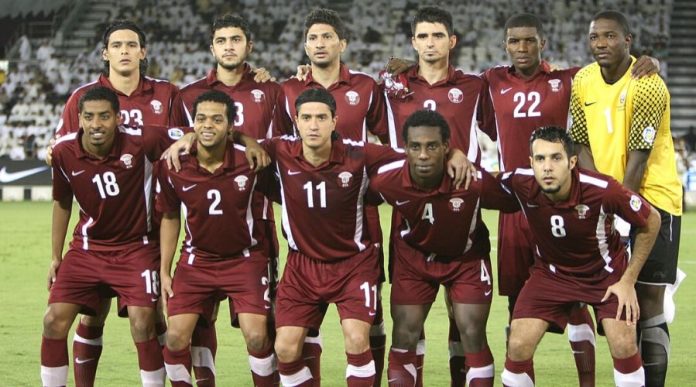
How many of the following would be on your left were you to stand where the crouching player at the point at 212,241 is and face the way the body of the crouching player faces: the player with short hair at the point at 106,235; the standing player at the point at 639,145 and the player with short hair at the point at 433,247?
2

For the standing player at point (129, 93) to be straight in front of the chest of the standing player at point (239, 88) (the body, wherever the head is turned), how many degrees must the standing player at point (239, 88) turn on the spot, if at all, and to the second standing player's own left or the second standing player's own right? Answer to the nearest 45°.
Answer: approximately 90° to the second standing player's own right

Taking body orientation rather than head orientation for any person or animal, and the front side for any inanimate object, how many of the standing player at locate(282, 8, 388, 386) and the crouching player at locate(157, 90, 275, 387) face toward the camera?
2

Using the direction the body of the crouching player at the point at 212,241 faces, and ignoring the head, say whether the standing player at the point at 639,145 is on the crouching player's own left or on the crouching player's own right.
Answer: on the crouching player's own left

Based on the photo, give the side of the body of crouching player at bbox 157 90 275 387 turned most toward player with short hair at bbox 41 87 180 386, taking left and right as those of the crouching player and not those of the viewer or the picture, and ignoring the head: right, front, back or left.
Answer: right

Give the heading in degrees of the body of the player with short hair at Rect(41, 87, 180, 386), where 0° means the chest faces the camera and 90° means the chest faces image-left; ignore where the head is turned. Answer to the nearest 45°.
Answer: approximately 0°

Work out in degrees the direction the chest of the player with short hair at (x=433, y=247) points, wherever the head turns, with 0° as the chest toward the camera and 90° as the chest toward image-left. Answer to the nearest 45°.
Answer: approximately 0°
